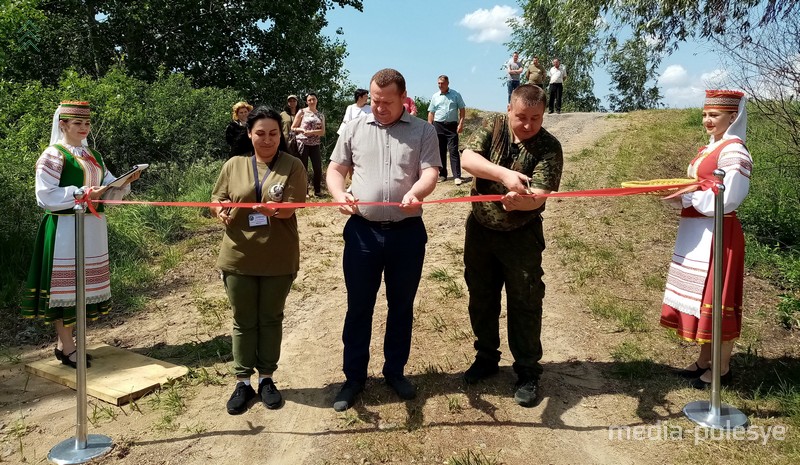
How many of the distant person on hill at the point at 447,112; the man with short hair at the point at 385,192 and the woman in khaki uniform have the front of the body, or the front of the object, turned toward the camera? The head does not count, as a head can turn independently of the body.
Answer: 3

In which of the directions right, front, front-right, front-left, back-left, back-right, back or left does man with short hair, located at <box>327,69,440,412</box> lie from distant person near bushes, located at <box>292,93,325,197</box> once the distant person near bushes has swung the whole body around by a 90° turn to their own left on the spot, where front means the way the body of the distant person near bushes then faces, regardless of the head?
right

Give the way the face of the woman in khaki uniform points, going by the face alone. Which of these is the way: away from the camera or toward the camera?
toward the camera

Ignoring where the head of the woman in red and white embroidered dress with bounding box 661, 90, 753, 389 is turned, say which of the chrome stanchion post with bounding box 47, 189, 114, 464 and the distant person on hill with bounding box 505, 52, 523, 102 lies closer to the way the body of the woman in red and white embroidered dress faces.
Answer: the chrome stanchion post

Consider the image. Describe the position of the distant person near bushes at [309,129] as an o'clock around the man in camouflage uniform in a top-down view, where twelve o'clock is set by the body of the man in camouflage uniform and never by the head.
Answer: The distant person near bushes is roughly at 5 o'clock from the man in camouflage uniform.

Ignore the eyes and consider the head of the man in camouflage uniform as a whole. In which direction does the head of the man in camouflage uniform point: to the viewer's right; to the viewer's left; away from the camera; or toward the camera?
toward the camera

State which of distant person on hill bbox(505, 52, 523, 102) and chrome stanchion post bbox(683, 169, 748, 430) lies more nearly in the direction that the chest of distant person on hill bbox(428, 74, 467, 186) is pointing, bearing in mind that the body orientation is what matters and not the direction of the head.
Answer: the chrome stanchion post

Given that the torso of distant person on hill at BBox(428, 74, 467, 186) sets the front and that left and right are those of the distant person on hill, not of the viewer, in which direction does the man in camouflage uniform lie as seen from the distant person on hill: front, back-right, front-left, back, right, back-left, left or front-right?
front

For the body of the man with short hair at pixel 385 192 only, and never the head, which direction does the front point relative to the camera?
toward the camera

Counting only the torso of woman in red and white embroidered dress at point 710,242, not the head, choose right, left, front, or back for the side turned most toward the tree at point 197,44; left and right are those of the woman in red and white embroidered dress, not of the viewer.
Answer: right

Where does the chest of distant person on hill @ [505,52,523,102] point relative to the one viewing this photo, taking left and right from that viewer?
facing the viewer

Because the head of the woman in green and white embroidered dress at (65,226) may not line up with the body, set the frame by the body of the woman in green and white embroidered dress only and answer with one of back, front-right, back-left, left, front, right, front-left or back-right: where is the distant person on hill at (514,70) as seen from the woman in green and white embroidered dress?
left

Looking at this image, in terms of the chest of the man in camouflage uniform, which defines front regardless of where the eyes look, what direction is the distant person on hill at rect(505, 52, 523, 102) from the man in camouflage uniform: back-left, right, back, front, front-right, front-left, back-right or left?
back

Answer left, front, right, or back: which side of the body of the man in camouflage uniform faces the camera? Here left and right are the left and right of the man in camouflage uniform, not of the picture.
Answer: front

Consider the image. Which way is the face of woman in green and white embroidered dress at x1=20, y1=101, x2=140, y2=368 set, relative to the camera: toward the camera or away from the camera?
toward the camera

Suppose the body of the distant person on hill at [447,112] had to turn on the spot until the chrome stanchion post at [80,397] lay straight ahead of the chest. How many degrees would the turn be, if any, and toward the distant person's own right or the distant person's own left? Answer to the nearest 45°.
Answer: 0° — they already face it

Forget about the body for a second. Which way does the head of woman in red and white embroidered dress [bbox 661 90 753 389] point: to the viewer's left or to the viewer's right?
to the viewer's left

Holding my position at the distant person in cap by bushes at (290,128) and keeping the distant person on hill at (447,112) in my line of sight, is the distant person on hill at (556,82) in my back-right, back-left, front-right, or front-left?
front-left

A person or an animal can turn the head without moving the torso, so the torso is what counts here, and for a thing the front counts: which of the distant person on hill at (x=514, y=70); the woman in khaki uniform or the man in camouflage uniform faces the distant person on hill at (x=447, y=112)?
the distant person on hill at (x=514, y=70)

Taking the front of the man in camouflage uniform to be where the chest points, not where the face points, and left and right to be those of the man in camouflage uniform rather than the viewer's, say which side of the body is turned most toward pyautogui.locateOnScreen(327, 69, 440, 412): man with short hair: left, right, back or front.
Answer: right
